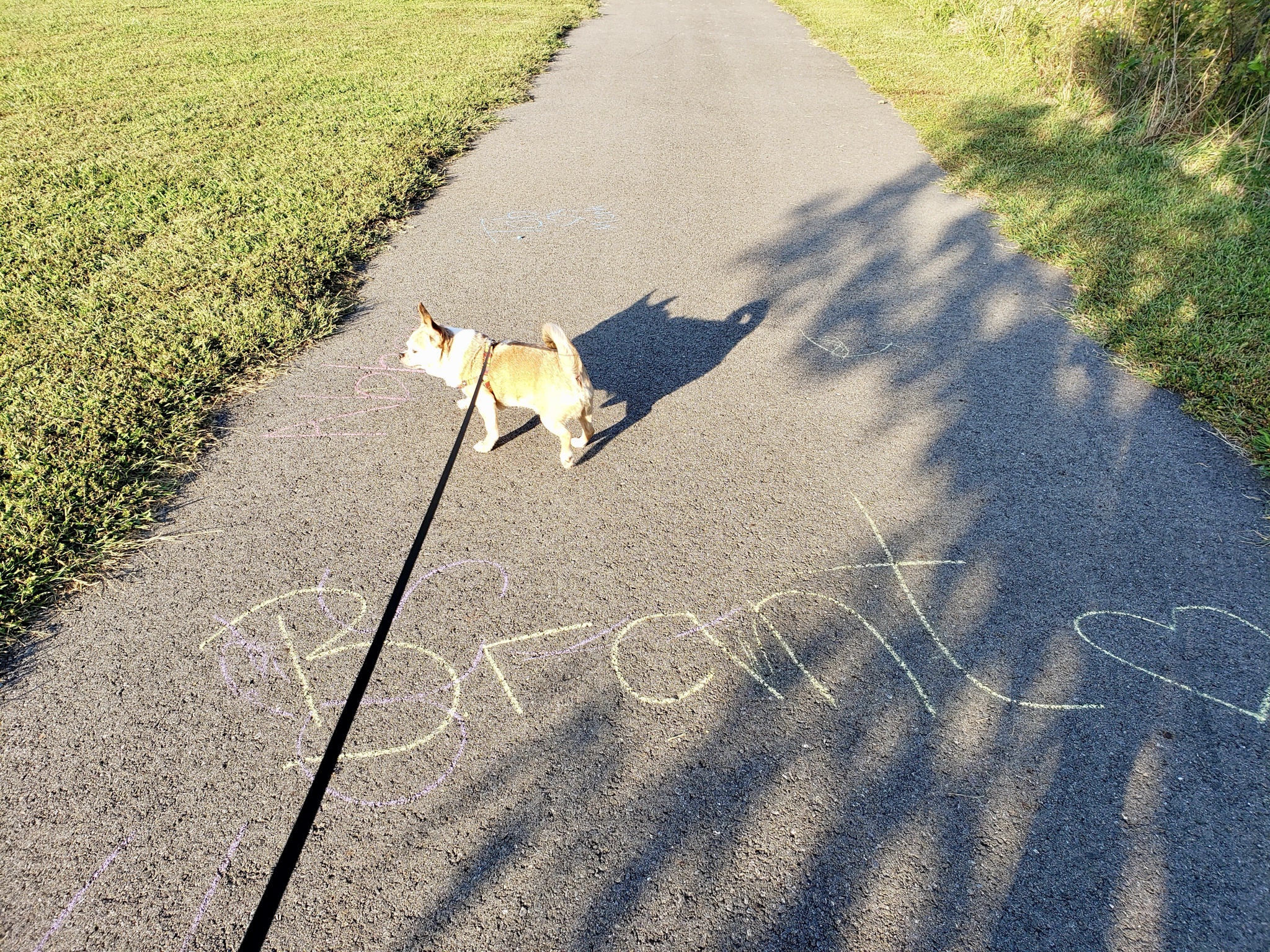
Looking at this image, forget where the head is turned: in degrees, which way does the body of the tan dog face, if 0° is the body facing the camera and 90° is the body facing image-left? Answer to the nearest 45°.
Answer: approximately 135°
